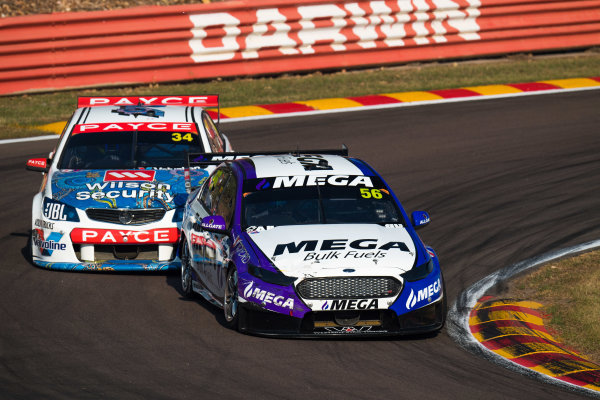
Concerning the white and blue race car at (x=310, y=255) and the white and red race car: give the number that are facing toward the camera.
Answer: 2

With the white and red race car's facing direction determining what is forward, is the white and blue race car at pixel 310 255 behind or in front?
in front

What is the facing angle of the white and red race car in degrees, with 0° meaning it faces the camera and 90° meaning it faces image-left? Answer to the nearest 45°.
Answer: approximately 0°

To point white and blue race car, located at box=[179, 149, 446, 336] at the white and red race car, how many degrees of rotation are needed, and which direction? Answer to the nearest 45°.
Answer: approximately 135° to its right
